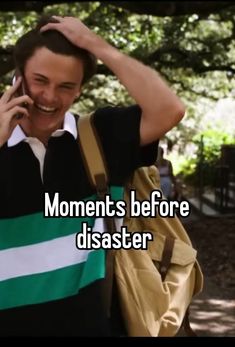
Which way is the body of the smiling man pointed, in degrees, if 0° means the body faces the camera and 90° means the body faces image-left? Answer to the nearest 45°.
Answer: approximately 0°
